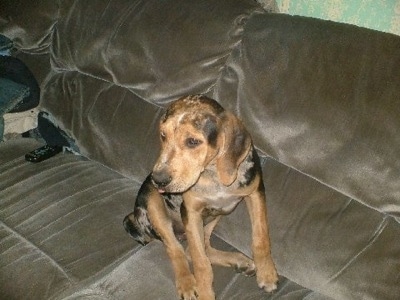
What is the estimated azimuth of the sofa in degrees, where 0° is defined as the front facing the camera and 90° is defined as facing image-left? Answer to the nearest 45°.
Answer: approximately 45°
